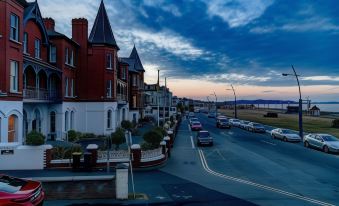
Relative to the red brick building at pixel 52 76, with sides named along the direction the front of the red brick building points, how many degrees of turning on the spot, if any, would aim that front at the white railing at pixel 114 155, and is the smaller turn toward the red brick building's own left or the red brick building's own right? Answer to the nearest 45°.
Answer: approximately 45° to the red brick building's own right

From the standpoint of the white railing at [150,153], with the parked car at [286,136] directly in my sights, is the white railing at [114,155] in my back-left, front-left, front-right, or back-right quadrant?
back-left

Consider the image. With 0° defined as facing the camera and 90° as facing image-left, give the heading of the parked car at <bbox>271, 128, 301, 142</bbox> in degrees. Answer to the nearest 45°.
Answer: approximately 315°

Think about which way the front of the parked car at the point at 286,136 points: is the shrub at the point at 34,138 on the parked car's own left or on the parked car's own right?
on the parked car's own right

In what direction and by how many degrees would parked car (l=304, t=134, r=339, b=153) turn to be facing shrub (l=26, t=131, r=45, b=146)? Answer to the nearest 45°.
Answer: approximately 90° to its right

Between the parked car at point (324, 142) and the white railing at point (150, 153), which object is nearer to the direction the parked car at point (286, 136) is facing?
the parked car

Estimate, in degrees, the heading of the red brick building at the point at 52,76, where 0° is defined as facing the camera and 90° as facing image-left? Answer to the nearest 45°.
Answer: approximately 315°

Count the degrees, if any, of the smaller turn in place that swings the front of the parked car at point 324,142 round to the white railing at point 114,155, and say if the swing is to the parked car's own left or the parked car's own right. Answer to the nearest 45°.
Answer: approximately 90° to the parked car's own right

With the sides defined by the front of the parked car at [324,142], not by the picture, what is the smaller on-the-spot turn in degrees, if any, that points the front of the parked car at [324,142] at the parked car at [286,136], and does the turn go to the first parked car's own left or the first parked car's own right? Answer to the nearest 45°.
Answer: approximately 180°
